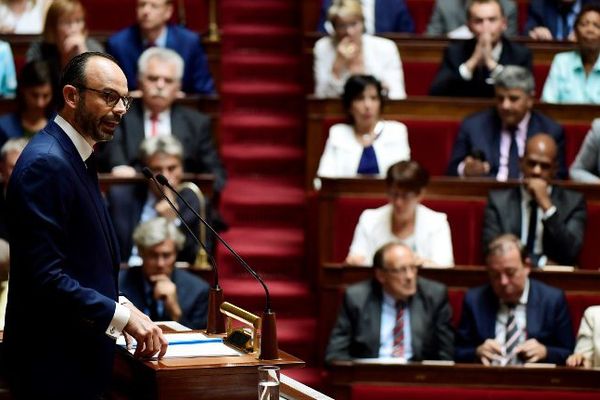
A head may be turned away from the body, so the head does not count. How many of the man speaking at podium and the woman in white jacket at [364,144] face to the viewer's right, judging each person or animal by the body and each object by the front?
1

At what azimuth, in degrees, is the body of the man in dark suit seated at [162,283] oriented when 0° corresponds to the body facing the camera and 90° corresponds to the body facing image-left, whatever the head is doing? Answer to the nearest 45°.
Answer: approximately 0°

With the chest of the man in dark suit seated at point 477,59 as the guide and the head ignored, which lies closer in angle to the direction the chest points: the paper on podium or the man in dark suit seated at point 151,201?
the paper on podium

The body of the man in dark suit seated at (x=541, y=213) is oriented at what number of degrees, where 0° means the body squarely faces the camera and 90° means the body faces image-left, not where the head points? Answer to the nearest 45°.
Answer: approximately 0°

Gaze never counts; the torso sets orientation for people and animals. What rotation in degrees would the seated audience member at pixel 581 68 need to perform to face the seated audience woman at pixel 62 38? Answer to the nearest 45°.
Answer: approximately 90° to their right

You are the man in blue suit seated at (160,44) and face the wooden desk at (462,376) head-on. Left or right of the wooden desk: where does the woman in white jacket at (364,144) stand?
left
